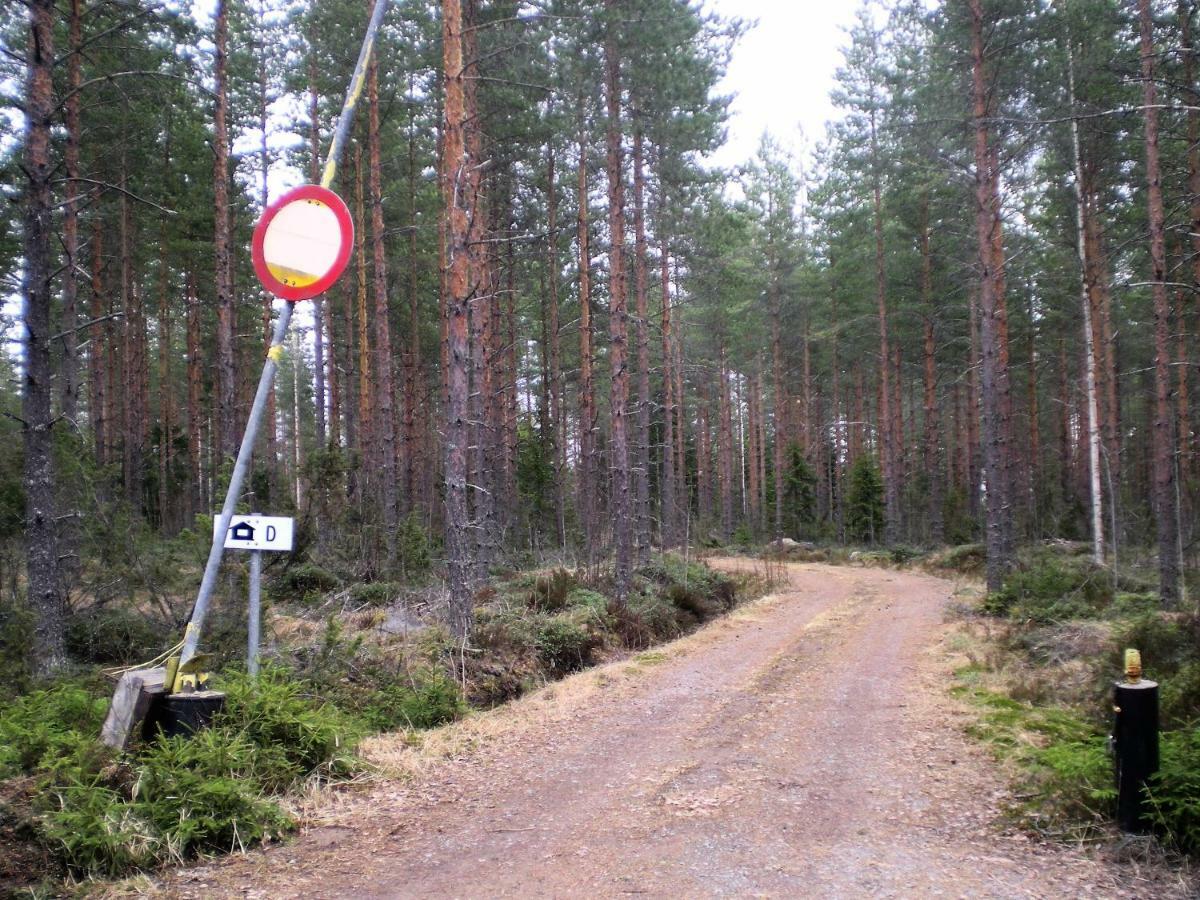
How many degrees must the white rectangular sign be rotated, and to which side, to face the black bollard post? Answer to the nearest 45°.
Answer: approximately 45° to its left

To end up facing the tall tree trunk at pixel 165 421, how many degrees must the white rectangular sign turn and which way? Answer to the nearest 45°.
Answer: approximately 180°

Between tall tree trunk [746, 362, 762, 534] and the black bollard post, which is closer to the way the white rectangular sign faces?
the black bollard post

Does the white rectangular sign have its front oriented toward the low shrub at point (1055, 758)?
no

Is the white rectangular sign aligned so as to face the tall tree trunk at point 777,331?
no

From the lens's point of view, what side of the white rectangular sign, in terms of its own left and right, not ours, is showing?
front

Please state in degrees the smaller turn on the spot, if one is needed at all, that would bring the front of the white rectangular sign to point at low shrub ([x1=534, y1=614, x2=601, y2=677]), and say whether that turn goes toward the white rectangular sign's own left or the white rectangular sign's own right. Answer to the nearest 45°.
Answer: approximately 135° to the white rectangular sign's own left

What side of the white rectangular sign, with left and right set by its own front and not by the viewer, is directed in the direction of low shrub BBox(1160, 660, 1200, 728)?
left

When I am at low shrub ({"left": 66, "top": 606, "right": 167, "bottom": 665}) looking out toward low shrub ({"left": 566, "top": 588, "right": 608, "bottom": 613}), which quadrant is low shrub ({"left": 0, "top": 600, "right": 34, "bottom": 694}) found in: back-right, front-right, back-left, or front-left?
back-right

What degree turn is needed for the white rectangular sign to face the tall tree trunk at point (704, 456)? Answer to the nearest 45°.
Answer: approximately 135° to its left

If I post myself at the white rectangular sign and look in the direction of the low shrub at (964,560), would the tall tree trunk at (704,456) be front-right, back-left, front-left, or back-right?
front-left

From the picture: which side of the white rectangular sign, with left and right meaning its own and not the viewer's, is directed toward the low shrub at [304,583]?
back

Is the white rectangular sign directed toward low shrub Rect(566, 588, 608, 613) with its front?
no
